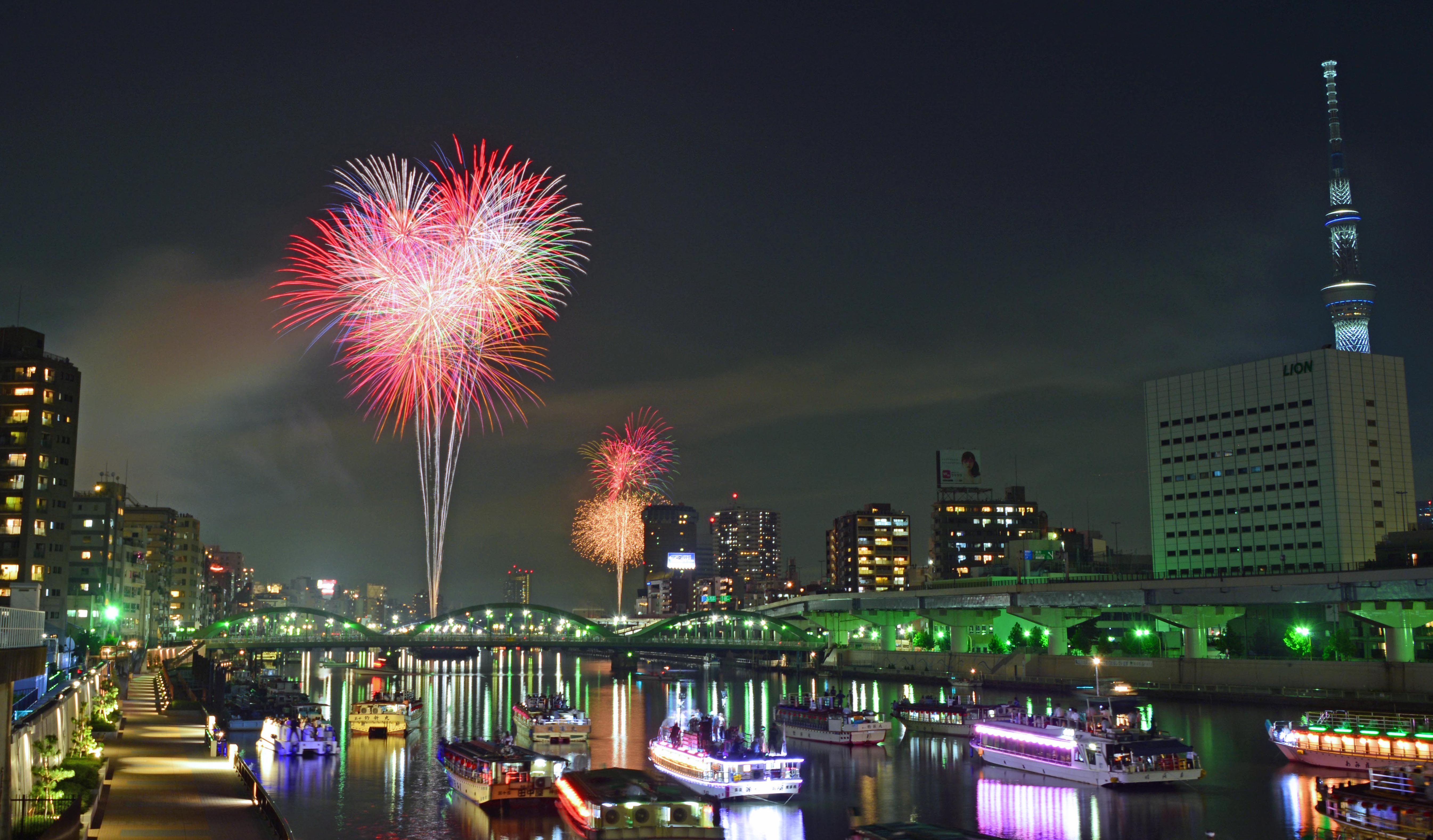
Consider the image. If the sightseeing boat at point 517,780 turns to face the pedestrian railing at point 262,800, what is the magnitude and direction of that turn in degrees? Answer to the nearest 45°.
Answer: approximately 90° to its left

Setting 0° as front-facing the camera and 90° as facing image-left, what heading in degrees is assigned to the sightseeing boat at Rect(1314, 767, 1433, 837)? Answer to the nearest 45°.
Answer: approximately 135°

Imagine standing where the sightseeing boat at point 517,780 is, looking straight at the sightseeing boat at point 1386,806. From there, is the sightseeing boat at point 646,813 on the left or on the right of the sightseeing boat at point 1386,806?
right

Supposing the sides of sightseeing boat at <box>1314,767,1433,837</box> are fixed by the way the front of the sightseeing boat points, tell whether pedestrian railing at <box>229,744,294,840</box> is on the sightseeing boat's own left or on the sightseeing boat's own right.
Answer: on the sightseeing boat's own left

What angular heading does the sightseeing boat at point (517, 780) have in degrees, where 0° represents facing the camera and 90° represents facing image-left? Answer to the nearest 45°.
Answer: approximately 135°

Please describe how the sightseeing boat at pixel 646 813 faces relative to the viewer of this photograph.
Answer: facing away from the viewer and to the left of the viewer

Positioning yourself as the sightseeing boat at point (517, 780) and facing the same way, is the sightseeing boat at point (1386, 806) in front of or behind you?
behind
